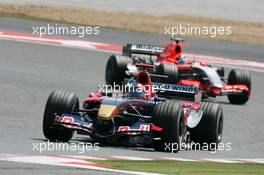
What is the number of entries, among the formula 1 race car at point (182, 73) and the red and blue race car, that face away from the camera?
0

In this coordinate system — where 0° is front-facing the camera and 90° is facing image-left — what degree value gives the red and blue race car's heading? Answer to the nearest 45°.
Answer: approximately 45°

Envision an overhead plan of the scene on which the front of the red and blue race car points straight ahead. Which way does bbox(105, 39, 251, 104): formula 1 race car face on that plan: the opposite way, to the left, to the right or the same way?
to the left

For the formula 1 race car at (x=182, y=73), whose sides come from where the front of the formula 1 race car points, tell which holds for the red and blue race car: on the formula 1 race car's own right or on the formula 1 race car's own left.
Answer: on the formula 1 race car's own right

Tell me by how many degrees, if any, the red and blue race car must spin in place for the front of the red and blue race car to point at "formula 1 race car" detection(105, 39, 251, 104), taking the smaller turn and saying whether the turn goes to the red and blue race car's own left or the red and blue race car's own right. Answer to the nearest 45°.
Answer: approximately 135° to the red and blue race car's own right

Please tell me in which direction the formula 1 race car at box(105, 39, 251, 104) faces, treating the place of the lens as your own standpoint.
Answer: facing the viewer and to the right of the viewer
